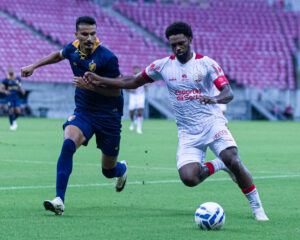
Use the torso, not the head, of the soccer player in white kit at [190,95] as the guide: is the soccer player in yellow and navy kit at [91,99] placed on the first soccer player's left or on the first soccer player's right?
on the first soccer player's right

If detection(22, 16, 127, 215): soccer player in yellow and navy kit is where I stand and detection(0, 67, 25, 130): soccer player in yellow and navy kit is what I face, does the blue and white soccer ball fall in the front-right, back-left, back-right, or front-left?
back-right

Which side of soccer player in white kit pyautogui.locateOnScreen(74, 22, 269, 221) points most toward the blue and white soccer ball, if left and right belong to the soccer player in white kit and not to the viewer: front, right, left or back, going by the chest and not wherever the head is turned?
front

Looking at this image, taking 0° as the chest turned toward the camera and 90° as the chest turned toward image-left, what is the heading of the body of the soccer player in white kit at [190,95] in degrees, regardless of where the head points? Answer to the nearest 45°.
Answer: approximately 0°

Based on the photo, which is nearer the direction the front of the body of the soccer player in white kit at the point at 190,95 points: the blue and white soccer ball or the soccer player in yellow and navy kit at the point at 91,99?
the blue and white soccer ball

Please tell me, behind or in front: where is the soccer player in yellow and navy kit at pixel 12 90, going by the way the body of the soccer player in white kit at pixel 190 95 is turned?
behind

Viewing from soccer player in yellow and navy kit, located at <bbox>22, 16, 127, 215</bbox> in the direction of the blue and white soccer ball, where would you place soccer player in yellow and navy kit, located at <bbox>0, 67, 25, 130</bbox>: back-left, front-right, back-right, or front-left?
back-left
